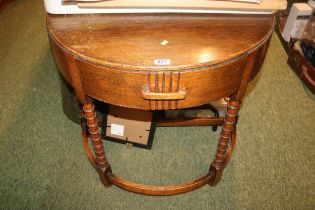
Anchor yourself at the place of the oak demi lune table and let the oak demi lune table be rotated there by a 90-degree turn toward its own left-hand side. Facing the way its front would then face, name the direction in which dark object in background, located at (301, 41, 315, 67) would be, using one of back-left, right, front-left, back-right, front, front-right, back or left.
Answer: front-left

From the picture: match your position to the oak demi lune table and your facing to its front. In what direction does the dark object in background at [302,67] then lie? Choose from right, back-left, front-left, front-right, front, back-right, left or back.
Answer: back-left

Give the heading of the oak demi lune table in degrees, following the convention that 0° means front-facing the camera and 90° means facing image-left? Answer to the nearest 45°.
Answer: approximately 0°
